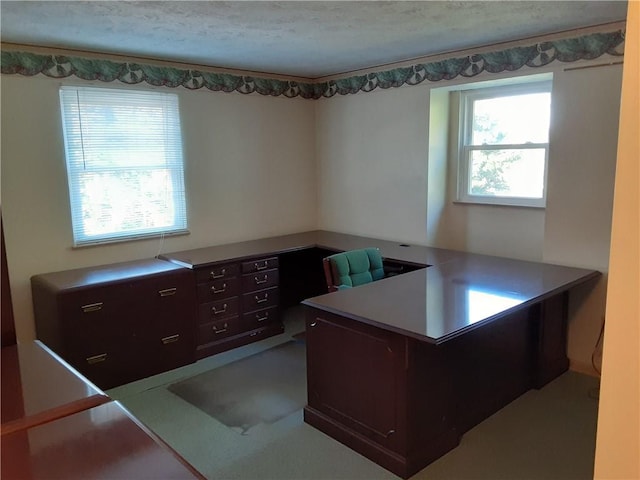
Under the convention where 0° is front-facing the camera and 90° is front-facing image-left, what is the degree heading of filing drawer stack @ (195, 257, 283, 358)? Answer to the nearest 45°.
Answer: approximately 315°

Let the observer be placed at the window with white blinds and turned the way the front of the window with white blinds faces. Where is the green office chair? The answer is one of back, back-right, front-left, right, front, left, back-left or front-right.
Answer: front

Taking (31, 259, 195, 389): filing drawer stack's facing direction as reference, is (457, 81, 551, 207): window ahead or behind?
ahead

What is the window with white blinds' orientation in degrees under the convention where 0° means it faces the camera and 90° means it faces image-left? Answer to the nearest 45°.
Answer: approximately 315°

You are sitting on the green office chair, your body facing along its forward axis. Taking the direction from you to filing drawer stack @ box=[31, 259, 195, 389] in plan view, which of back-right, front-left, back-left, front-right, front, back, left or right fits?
back-right

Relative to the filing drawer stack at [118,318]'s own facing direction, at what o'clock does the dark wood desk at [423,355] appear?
The dark wood desk is roughly at 10 o'clock from the filing drawer stack.

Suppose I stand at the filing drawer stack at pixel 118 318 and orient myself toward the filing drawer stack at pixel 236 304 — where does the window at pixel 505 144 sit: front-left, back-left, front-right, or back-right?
front-right

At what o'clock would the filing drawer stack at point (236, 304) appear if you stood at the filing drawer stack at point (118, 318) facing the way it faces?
the filing drawer stack at point (236, 304) is roughly at 10 o'clock from the filing drawer stack at point (118, 318).
